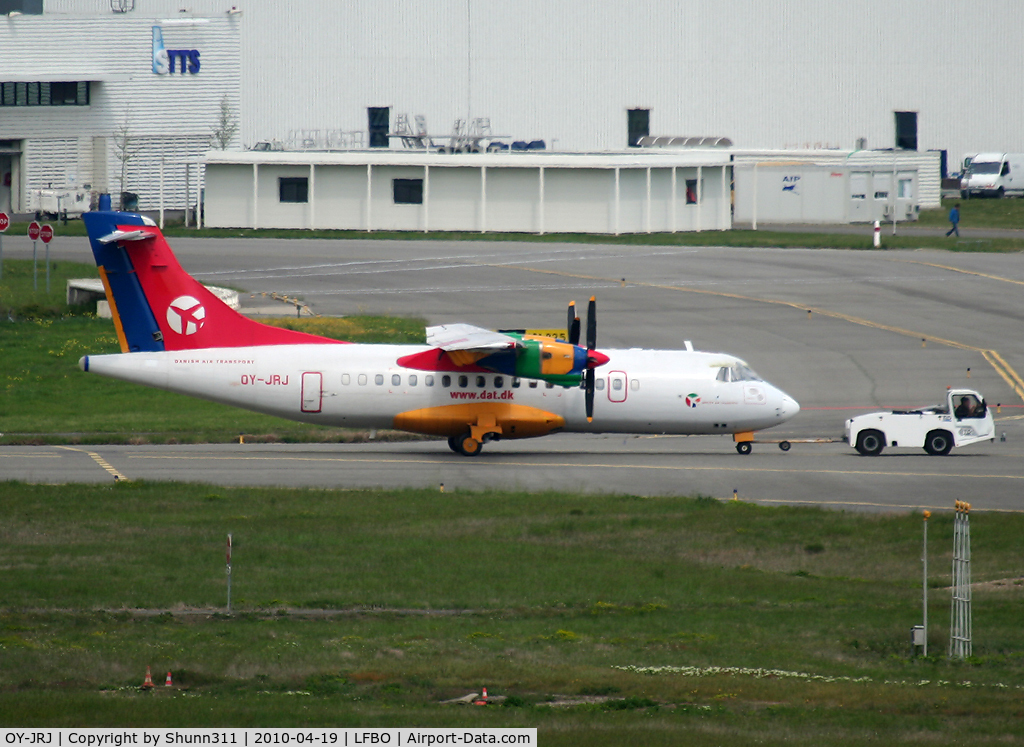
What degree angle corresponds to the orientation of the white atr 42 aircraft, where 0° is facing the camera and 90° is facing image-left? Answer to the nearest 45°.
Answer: approximately 270°
